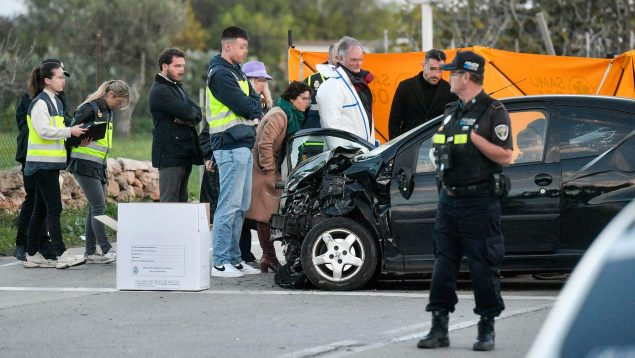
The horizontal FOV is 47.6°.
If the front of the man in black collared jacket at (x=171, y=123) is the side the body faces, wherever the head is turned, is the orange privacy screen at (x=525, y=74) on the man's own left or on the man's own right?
on the man's own left

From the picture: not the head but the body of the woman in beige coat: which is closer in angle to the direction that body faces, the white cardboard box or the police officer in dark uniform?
the police officer in dark uniform

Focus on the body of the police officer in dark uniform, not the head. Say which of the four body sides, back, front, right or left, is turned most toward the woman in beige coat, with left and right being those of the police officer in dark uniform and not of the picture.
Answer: right

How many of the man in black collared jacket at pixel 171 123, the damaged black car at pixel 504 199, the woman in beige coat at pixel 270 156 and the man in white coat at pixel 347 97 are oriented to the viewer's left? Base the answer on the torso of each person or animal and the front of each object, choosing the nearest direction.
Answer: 1

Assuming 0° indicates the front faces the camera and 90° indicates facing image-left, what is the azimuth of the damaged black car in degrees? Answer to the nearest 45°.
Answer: approximately 90°

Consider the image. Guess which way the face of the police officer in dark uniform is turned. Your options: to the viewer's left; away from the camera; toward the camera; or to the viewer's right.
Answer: to the viewer's left

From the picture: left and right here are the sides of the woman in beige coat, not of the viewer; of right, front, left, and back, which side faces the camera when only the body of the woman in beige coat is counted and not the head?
right
